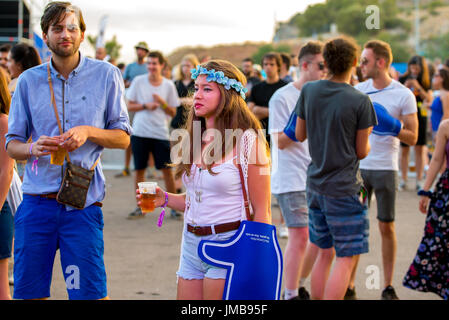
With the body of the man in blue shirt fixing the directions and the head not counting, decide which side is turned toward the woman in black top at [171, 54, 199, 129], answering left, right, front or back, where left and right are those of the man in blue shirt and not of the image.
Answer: back

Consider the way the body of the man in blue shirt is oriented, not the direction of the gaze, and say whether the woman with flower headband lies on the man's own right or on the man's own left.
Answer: on the man's own left

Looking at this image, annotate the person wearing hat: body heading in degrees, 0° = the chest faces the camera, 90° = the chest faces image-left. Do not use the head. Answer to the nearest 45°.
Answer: approximately 0°

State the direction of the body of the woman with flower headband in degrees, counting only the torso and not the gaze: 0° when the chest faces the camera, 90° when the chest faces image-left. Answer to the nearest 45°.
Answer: approximately 45°

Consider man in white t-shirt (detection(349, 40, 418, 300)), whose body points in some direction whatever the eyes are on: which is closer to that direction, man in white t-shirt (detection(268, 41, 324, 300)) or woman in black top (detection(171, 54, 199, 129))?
the man in white t-shirt

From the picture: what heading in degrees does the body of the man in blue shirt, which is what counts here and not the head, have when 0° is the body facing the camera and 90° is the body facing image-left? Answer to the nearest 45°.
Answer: approximately 0°
